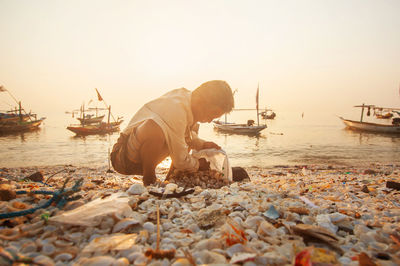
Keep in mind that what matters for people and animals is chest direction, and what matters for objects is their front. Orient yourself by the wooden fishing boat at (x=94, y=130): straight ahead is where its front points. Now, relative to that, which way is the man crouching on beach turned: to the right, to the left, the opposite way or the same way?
the opposite way

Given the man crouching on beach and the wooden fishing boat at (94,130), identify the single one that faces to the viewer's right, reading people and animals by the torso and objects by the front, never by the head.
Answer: the man crouching on beach

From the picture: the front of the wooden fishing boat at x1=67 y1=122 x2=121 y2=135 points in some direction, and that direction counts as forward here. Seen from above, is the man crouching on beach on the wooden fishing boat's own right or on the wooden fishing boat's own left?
on the wooden fishing boat's own left

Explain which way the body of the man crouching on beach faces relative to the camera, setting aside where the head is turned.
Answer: to the viewer's right

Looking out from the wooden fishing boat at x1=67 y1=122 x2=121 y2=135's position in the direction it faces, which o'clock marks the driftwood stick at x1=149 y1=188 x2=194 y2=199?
The driftwood stick is roughly at 9 o'clock from the wooden fishing boat.

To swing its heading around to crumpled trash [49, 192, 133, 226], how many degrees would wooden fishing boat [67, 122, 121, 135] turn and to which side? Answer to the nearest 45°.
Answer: approximately 90° to its left

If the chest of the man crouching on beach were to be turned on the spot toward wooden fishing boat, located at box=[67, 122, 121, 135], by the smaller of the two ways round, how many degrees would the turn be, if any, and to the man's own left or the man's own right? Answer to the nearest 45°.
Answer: approximately 90° to the man's own left

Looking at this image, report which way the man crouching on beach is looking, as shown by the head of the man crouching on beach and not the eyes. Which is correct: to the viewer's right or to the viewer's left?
to the viewer's right

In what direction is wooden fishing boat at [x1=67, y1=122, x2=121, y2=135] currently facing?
to the viewer's left

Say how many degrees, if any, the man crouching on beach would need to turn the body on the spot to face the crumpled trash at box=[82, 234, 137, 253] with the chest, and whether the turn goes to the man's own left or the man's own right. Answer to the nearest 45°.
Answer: approximately 90° to the man's own right

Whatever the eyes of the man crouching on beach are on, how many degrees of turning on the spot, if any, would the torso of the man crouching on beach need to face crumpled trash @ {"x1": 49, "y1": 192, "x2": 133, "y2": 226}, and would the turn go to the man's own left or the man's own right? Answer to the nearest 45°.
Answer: approximately 90° to the man's own right
